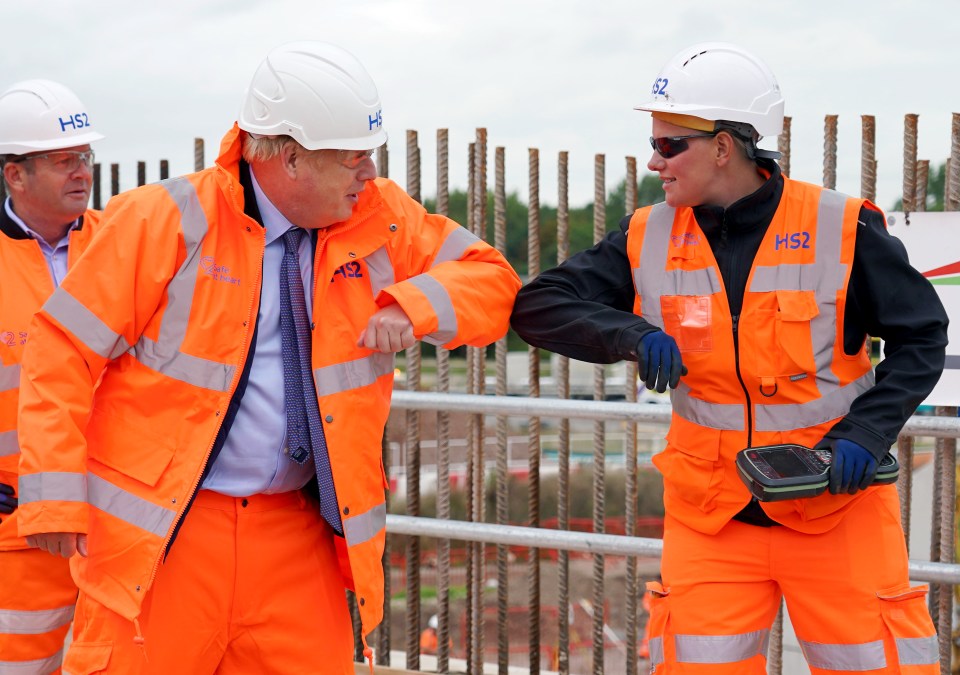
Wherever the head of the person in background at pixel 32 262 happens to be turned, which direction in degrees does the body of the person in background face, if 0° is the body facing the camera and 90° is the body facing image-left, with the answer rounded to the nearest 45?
approximately 315°

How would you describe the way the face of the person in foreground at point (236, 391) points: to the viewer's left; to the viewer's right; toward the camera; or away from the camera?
to the viewer's right

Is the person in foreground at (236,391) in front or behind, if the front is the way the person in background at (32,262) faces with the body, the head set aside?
in front

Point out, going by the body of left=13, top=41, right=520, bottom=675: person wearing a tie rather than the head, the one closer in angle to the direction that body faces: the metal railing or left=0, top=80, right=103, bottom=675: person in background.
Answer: the metal railing

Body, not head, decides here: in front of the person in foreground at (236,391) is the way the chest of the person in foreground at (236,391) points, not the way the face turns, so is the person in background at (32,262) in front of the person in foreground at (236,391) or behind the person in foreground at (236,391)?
behind

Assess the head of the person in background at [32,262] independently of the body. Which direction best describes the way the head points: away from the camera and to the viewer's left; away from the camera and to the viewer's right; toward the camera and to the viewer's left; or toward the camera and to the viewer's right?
toward the camera and to the viewer's right

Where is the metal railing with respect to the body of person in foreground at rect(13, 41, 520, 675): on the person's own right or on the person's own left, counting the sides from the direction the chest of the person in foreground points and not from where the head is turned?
on the person's own left

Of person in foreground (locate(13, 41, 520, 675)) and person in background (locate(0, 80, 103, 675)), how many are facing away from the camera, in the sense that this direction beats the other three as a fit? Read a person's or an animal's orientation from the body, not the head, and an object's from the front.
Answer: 0

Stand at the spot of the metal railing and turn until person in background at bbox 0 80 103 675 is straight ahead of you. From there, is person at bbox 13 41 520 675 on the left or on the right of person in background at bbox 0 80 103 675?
left
